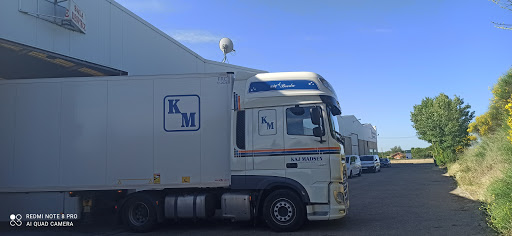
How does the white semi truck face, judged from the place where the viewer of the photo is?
facing to the right of the viewer

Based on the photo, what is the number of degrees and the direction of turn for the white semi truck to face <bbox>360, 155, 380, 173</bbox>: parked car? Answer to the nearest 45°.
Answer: approximately 45° to its left

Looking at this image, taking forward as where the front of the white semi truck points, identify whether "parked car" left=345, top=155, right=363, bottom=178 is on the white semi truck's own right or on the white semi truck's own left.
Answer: on the white semi truck's own left

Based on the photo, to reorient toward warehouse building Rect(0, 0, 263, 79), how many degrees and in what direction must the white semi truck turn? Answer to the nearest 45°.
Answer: approximately 135° to its left

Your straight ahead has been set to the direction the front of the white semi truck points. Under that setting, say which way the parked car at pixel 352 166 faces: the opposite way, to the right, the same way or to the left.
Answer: to the right

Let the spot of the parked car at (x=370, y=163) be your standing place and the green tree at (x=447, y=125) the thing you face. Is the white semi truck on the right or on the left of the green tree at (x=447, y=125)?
right

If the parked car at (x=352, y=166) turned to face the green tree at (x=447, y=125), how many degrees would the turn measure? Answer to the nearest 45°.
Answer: approximately 45° to its left

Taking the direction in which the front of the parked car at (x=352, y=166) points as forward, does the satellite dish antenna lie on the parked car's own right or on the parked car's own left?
on the parked car's own right
